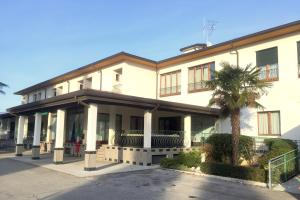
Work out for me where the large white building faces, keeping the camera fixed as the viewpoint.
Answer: facing the viewer and to the left of the viewer

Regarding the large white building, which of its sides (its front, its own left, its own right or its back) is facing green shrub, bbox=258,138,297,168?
left

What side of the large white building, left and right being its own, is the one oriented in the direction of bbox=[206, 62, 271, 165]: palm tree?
left
